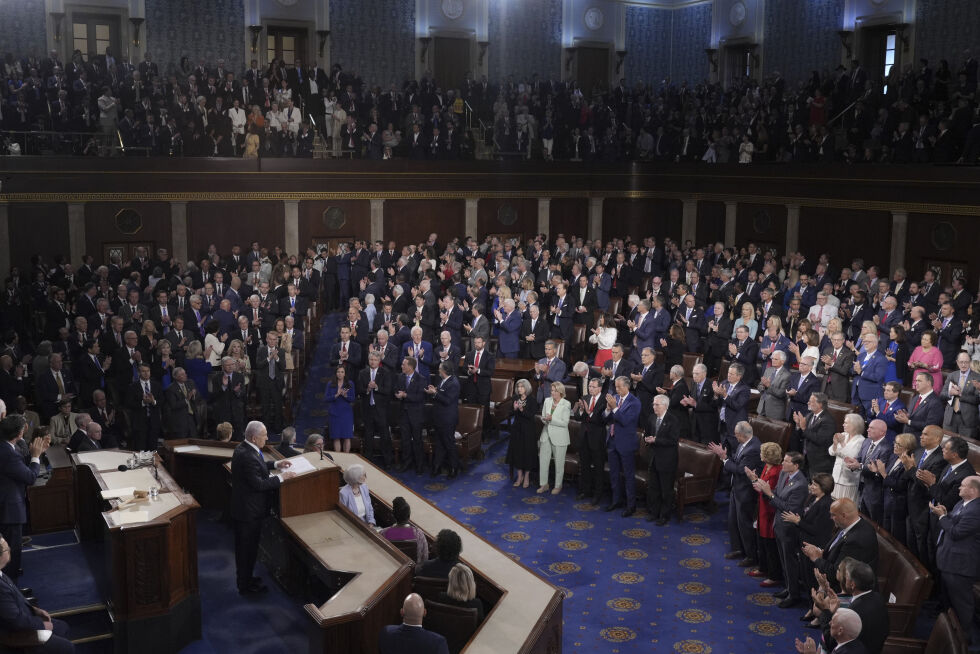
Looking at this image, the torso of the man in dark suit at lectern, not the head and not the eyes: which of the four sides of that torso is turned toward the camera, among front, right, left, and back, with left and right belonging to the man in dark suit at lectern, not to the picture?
right

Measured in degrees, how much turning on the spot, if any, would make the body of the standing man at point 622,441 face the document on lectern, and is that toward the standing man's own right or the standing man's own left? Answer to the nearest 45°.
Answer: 0° — they already face it

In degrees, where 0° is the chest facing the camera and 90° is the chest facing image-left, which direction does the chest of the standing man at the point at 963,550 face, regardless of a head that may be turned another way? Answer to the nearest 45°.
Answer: approximately 90°

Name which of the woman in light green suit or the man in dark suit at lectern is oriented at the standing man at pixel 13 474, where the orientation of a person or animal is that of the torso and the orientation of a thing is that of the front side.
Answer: the woman in light green suit

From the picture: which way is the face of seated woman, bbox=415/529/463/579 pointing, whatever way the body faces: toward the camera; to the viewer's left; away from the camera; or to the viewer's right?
away from the camera

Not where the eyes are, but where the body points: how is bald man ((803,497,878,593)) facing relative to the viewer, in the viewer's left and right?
facing to the left of the viewer

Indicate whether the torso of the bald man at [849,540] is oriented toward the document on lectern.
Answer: yes

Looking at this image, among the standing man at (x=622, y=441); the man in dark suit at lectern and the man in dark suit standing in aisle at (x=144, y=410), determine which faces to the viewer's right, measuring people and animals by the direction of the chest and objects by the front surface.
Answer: the man in dark suit at lectern

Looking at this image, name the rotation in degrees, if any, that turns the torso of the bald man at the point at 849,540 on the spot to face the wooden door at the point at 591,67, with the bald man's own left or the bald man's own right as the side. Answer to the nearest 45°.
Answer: approximately 90° to the bald man's own right
